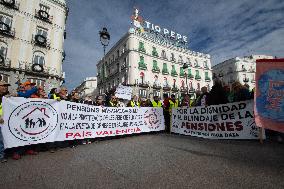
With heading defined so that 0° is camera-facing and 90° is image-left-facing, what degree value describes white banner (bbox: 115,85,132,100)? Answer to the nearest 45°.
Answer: approximately 0°

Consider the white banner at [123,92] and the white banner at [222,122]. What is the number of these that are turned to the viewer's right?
0

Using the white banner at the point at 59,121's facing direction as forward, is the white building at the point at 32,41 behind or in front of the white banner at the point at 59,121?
behind

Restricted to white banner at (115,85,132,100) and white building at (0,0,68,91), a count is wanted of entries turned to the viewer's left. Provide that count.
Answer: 0

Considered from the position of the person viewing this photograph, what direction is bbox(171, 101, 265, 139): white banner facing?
facing the viewer and to the left of the viewer

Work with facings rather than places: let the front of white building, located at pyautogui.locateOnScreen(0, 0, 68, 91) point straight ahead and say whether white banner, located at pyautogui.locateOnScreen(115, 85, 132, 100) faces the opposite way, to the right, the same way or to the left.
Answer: to the right

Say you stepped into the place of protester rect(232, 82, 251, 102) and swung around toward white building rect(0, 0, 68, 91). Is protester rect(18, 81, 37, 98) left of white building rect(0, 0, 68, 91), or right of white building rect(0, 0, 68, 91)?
left

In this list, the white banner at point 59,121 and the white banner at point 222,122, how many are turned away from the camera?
0

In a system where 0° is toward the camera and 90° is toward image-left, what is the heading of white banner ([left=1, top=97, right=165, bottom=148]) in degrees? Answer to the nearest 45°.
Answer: approximately 315°
